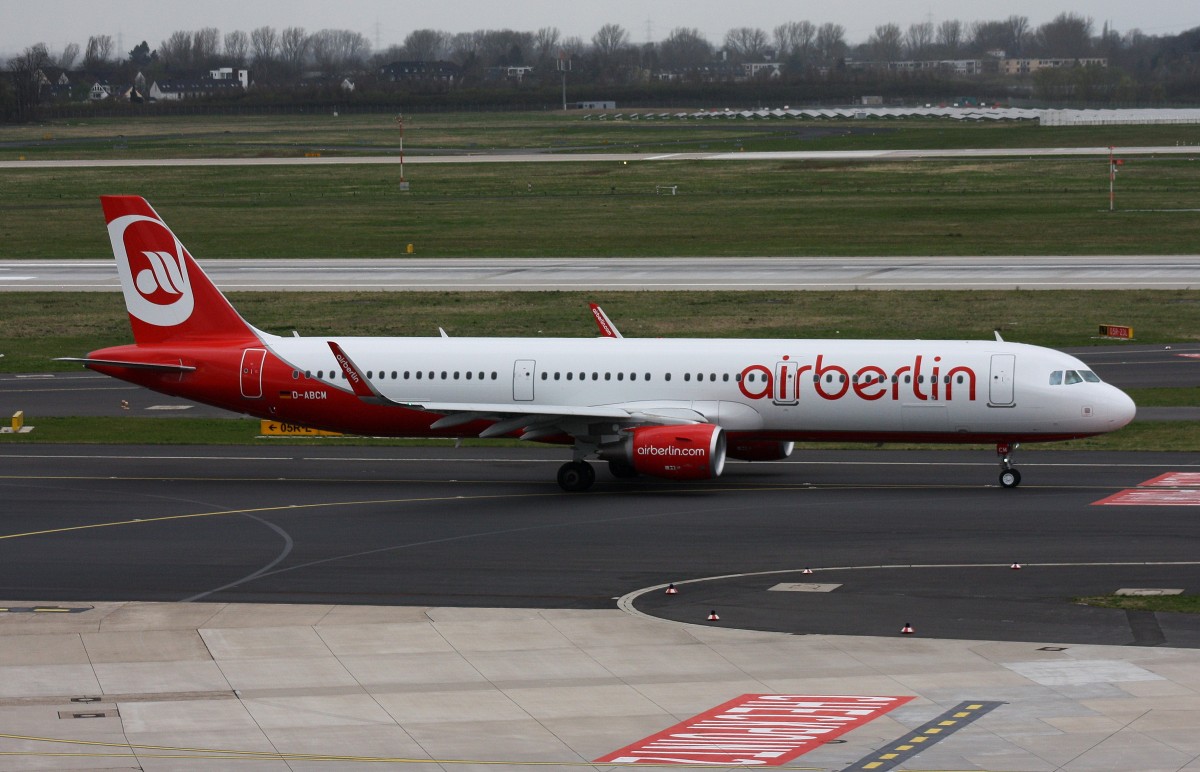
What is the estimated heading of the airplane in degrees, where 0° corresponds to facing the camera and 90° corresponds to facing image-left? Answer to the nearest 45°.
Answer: approximately 270°
